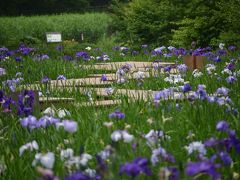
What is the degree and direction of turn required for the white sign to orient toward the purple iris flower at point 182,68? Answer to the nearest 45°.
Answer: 0° — it already faces it

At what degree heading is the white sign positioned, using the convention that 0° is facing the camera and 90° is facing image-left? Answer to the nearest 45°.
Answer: approximately 0°

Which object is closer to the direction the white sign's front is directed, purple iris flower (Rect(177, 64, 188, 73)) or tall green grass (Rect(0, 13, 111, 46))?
the purple iris flower

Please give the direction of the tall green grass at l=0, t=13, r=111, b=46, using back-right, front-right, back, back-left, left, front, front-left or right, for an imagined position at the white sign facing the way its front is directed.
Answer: back
